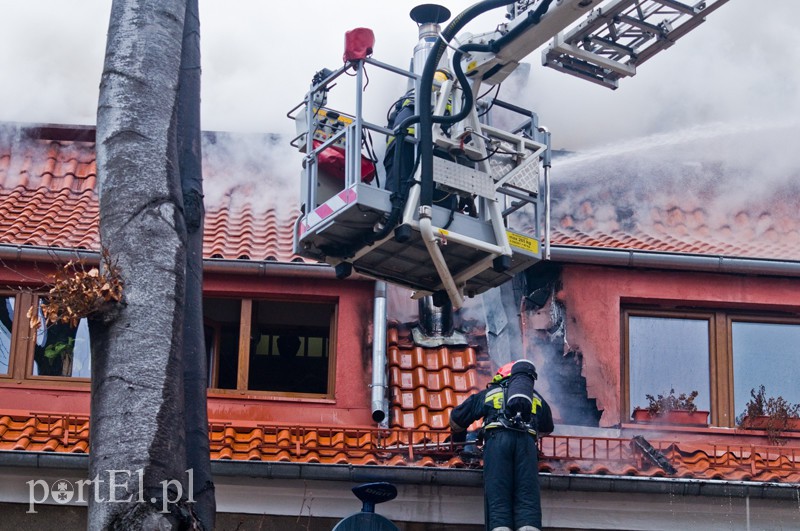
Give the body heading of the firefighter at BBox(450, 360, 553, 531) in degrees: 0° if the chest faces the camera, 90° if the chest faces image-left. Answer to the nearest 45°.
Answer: approximately 180°

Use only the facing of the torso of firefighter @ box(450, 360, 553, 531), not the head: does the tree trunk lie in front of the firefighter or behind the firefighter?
behind

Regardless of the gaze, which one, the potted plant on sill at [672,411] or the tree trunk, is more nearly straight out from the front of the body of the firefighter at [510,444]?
the potted plant on sill

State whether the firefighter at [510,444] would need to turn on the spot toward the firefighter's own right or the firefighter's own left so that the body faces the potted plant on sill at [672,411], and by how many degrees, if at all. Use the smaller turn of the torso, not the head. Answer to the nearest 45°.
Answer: approximately 45° to the firefighter's own right

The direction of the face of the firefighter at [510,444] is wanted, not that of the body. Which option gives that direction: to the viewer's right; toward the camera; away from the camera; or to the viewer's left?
away from the camera
